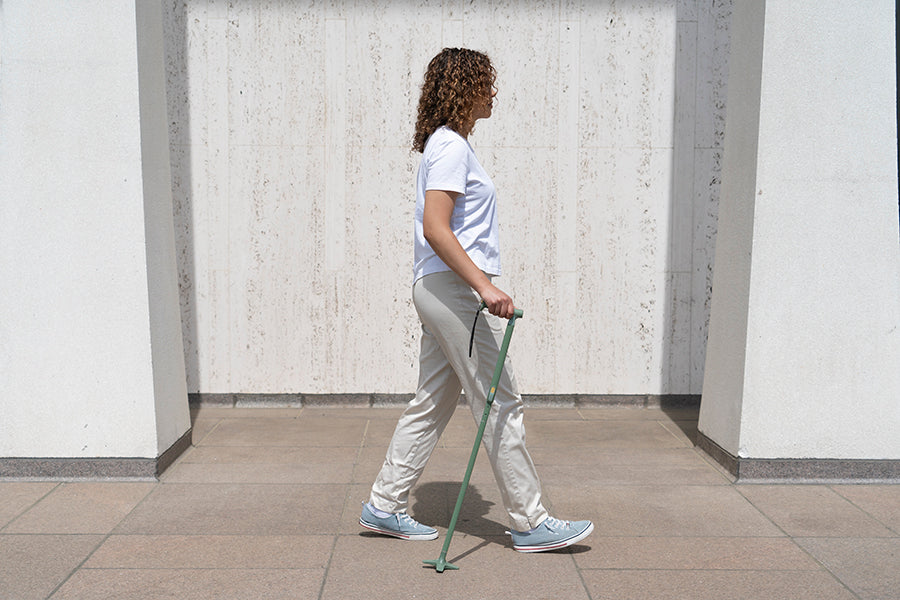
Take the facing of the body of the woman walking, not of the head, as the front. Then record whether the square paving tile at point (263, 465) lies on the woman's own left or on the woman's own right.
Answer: on the woman's own left

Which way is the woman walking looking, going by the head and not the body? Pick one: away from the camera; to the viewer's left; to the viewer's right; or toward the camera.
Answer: to the viewer's right

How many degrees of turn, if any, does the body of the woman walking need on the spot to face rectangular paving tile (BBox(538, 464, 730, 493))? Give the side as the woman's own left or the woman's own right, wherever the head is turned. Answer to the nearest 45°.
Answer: approximately 45° to the woman's own left

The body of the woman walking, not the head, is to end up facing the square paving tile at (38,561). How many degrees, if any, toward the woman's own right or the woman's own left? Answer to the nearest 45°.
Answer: approximately 180°

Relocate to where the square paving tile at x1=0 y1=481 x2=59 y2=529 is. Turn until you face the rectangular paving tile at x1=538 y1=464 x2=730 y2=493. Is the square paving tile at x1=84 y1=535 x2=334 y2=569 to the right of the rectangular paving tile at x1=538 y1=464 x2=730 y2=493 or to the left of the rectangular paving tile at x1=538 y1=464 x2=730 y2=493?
right

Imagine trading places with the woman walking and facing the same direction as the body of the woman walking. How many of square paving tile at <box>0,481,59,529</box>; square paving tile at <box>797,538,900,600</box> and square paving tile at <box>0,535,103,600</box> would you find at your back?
2

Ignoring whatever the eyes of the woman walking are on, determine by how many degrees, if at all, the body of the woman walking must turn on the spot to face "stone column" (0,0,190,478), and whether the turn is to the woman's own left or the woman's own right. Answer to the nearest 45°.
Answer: approximately 135° to the woman's own left

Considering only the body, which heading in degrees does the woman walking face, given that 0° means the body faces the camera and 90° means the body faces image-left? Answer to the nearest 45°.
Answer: approximately 270°

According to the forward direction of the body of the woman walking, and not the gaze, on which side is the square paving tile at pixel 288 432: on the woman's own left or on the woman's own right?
on the woman's own left

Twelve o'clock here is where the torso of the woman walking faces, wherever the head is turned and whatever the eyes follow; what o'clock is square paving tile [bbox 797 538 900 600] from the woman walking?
The square paving tile is roughly at 12 o'clock from the woman walking.

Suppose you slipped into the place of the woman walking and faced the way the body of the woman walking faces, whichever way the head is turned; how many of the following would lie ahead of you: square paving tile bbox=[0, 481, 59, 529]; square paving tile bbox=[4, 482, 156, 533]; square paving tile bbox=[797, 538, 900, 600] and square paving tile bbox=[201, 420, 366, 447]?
1

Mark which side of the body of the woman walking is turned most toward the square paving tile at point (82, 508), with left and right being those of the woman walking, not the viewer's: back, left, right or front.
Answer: back

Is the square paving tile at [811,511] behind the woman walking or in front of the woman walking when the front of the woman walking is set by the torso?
in front
